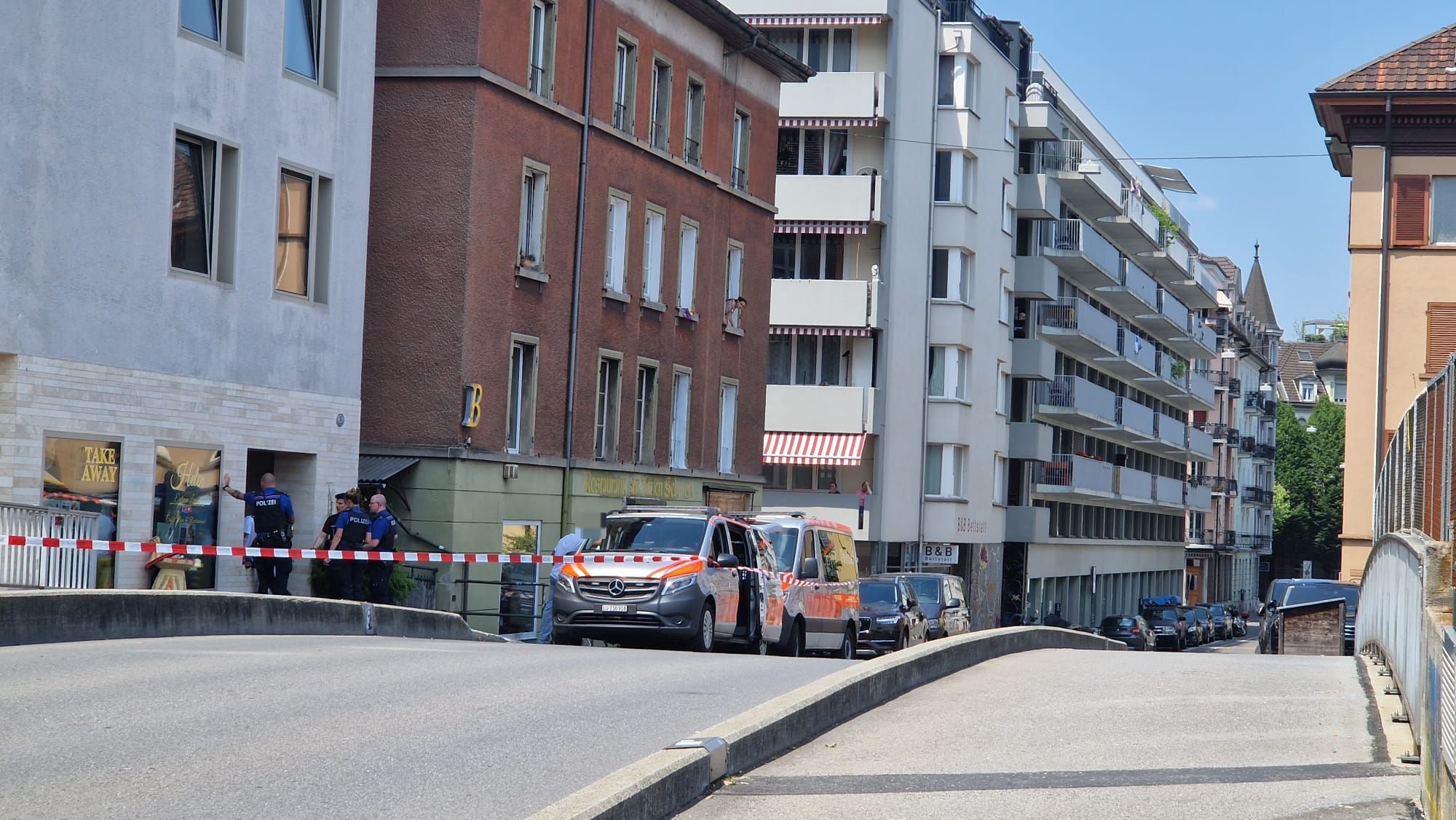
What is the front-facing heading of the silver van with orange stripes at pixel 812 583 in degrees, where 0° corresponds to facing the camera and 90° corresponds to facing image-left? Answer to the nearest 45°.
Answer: approximately 45°

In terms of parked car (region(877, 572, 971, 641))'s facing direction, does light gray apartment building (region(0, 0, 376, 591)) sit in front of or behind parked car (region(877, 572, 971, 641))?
in front

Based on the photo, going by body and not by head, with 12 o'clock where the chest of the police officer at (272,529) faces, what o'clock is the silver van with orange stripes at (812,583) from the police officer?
The silver van with orange stripes is roughly at 3 o'clock from the police officer.

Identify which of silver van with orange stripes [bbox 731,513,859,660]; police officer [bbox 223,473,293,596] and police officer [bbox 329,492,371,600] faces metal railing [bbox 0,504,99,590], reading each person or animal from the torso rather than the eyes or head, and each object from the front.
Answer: the silver van with orange stripes

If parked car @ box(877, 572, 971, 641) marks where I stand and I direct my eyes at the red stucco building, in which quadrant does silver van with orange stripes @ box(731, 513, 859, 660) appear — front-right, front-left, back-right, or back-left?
front-left

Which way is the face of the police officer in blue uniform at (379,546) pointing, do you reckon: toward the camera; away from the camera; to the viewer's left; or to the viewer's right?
to the viewer's left

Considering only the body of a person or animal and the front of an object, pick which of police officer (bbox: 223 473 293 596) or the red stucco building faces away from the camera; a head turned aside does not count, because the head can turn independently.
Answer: the police officer

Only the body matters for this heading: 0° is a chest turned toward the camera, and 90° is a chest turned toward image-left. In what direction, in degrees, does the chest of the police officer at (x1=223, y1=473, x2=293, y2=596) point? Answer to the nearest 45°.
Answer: approximately 180°

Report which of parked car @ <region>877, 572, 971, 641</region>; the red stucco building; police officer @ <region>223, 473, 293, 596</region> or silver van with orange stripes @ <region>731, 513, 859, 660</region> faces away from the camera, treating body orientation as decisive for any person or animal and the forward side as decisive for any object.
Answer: the police officer

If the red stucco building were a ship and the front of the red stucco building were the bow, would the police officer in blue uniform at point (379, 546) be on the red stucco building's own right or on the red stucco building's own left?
on the red stucco building's own right
